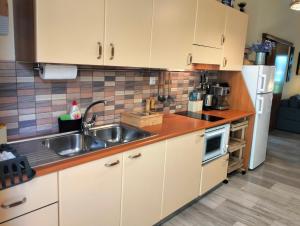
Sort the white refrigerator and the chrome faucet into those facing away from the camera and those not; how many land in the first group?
0

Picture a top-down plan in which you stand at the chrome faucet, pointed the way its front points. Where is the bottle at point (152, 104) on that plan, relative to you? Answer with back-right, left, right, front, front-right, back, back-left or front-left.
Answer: front-left

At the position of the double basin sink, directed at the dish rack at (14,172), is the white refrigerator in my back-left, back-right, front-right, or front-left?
back-left

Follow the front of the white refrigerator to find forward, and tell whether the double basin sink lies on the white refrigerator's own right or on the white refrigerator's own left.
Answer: on the white refrigerator's own right

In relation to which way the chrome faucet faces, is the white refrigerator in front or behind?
in front

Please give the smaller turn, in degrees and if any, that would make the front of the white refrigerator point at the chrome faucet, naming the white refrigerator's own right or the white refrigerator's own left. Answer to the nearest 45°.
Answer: approximately 90° to the white refrigerator's own right

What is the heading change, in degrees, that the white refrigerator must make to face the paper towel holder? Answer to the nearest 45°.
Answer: approximately 90° to its right

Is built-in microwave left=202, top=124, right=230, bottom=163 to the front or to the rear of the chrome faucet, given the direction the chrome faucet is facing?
to the front

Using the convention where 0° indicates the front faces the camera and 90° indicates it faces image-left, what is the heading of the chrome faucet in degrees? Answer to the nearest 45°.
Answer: approximately 270°
